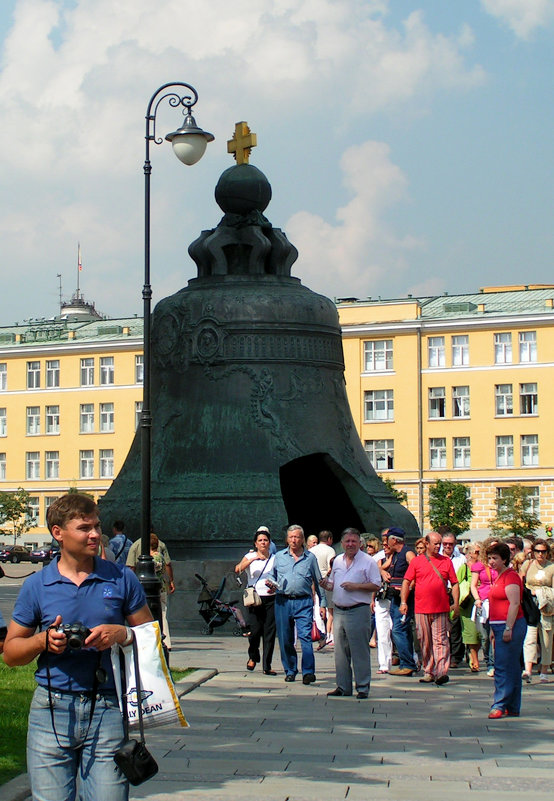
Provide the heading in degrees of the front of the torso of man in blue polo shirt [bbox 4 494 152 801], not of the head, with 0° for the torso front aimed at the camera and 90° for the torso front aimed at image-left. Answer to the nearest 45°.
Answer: approximately 0°

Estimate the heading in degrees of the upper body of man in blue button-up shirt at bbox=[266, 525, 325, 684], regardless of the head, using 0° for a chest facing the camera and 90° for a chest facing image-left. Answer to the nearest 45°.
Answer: approximately 0°

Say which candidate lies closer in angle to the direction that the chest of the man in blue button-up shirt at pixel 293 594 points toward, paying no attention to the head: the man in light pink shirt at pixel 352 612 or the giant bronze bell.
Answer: the man in light pink shirt

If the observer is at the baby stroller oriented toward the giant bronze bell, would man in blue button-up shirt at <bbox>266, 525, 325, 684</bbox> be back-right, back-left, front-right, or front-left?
back-right

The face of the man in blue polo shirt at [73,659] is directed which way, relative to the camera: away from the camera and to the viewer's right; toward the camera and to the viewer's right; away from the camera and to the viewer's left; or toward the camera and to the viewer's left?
toward the camera and to the viewer's right

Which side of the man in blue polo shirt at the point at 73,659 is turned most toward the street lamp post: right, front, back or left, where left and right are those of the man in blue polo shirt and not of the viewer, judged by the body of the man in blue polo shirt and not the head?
back

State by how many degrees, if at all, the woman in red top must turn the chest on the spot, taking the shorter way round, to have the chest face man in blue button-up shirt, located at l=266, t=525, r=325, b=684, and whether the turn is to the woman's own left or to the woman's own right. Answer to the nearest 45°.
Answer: approximately 45° to the woman's own right

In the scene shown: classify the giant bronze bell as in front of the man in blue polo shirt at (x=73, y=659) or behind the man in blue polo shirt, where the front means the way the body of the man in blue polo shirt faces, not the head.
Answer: behind
